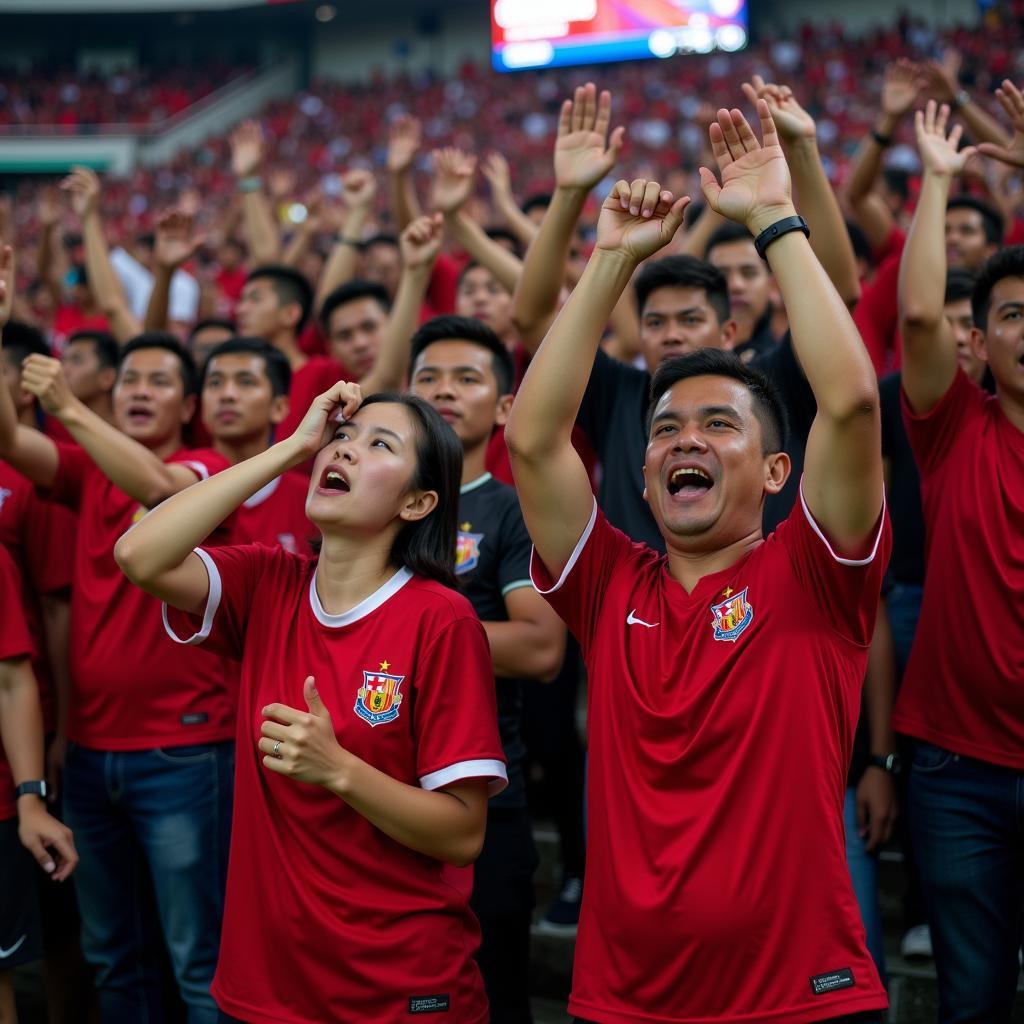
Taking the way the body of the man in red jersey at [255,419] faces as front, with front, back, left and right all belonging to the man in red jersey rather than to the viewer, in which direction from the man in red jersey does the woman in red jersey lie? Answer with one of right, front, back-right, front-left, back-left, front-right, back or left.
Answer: front-left

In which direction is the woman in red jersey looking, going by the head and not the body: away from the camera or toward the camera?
toward the camera

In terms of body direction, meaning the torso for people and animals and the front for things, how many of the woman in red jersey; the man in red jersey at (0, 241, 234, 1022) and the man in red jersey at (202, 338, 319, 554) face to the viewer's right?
0

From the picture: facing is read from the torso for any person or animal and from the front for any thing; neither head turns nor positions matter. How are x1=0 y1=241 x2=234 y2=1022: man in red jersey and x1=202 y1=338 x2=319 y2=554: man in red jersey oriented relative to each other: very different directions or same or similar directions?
same or similar directions

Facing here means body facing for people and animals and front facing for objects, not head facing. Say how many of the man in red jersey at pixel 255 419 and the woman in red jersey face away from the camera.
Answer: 0

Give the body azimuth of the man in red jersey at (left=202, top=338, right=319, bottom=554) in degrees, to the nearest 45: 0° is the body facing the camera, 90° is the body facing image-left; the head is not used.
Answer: approximately 45°

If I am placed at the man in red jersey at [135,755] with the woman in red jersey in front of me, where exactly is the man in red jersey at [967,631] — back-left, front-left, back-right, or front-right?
front-left

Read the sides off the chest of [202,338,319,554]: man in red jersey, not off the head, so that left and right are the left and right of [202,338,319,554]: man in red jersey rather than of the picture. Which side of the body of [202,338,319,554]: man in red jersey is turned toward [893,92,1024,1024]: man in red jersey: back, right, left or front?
left

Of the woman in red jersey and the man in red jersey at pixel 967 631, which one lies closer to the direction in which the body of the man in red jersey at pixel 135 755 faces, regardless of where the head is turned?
the woman in red jersey

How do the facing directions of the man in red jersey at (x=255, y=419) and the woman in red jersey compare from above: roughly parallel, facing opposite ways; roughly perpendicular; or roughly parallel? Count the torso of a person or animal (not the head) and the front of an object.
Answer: roughly parallel

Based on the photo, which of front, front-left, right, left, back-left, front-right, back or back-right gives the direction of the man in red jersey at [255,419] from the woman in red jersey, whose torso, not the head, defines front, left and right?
back-right

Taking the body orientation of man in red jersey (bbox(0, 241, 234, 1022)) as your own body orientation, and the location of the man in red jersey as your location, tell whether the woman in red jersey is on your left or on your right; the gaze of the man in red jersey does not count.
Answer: on your left

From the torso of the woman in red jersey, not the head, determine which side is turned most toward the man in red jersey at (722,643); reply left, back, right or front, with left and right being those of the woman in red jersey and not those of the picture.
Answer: left

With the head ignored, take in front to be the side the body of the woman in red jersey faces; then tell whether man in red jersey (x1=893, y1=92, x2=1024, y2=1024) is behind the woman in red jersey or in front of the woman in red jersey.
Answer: behind

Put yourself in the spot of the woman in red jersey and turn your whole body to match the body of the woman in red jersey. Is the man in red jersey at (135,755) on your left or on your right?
on your right
